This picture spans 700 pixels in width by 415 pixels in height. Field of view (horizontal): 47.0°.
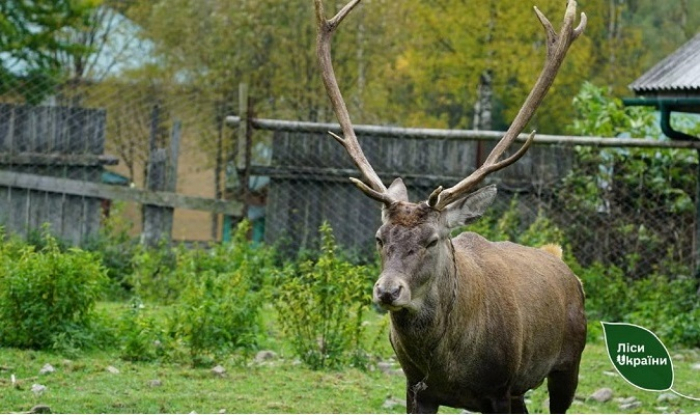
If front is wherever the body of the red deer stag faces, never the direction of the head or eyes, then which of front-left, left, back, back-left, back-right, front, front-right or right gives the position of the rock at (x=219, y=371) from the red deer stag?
right

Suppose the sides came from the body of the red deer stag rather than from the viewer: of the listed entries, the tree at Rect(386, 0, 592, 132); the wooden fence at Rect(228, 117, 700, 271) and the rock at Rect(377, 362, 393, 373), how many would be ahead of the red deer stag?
0

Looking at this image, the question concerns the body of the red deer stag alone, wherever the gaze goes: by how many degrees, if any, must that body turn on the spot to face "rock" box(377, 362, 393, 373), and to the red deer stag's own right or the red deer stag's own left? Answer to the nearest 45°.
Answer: approximately 135° to the red deer stag's own right

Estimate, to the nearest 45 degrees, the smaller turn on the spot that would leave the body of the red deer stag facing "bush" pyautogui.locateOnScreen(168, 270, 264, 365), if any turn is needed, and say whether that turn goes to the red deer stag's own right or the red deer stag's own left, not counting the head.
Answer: approximately 90° to the red deer stag's own right

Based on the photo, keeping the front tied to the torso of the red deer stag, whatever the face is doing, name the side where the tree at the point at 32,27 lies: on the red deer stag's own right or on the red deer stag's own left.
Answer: on the red deer stag's own right

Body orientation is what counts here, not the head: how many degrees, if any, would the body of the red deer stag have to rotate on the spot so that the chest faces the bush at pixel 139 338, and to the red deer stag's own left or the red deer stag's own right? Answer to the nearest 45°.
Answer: approximately 90° to the red deer stag's own right

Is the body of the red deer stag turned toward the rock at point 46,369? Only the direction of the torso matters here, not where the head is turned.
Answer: no

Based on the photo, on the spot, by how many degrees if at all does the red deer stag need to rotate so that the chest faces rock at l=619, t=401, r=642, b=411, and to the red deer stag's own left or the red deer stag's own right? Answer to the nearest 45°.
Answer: approximately 180°

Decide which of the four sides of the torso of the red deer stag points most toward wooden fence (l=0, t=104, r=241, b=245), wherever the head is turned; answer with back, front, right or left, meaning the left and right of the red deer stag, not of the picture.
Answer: right

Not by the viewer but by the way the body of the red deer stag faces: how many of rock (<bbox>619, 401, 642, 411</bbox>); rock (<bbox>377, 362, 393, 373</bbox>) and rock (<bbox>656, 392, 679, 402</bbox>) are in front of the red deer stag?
0

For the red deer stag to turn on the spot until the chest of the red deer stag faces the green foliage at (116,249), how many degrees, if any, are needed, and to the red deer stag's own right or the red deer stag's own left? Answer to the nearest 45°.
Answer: approximately 90° to the red deer stag's own right

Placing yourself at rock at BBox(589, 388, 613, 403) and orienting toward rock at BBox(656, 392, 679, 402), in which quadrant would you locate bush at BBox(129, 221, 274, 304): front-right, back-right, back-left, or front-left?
back-left

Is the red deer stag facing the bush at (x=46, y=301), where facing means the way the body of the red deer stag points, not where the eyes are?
no

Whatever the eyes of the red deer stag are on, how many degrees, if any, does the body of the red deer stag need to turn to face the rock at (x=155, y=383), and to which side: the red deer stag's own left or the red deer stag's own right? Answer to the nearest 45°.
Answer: approximately 90° to the red deer stag's own right

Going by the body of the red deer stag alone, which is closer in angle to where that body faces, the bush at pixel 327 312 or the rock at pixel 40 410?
the rock

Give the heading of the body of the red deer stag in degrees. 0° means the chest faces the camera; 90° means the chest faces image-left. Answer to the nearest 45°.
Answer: approximately 45°
